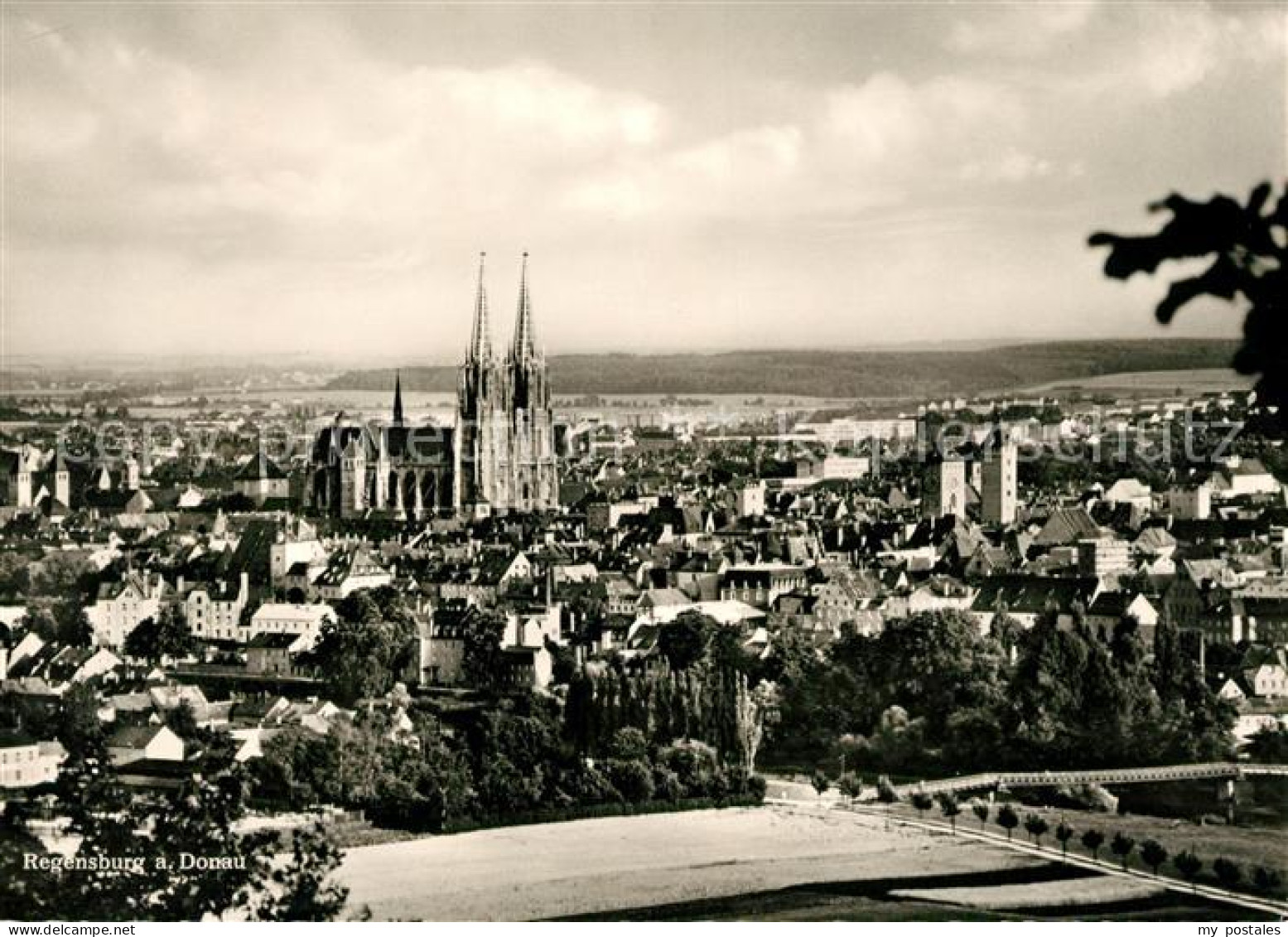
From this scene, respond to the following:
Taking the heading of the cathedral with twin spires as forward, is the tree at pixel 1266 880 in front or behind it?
in front

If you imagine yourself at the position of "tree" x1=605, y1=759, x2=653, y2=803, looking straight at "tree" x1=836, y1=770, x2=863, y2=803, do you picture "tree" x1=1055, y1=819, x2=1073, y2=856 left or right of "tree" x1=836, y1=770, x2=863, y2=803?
right

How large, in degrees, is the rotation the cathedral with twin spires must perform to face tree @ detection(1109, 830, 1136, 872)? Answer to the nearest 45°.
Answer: approximately 45° to its right

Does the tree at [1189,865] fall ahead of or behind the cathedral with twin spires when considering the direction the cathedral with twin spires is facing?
ahead

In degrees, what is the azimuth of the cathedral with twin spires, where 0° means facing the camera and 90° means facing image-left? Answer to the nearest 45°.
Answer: approximately 315°

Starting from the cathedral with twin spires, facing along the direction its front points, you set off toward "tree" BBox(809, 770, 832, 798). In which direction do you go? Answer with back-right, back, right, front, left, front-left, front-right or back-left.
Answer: front-right

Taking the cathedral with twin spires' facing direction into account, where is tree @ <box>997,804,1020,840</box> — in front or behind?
in front

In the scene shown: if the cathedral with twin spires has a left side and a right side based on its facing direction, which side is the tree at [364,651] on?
on its right

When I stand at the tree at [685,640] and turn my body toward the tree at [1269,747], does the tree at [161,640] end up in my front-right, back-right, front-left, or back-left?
back-right
